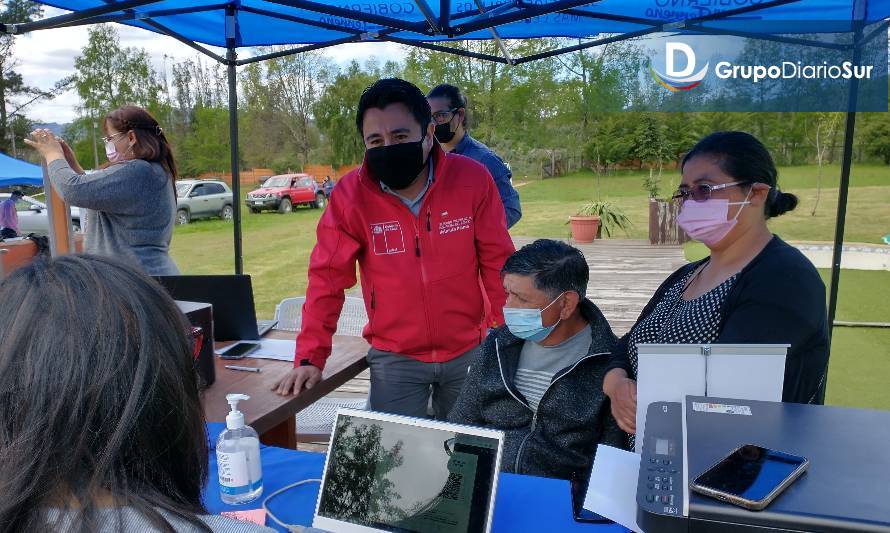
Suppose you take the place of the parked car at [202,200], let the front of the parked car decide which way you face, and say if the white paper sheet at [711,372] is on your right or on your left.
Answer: on your left

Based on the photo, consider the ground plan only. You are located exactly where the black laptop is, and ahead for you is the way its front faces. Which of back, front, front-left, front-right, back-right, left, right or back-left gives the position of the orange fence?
front-left

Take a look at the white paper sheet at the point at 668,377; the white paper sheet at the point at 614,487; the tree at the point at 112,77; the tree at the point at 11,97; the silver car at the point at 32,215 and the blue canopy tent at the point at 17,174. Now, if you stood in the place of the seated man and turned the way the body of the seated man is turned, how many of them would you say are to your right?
4

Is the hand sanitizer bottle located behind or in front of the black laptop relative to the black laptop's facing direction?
behind

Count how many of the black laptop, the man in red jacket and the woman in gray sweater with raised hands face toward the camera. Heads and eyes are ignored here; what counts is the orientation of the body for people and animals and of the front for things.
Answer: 1

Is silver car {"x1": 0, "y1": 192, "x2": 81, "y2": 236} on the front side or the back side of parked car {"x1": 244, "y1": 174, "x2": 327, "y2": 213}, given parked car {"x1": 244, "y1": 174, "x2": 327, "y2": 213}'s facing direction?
on the front side

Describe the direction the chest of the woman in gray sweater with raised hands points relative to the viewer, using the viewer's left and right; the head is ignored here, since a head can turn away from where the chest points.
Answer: facing to the left of the viewer

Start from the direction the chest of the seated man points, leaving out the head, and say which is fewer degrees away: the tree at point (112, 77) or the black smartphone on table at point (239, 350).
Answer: the black smartphone on table

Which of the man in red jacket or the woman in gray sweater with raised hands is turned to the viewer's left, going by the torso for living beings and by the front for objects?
the woman in gray sweater with raised hands

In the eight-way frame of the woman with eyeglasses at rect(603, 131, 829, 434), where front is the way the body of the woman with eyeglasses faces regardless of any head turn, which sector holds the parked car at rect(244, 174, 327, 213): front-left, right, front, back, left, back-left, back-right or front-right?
right

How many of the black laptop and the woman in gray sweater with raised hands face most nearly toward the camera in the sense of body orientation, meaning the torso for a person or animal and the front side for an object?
0

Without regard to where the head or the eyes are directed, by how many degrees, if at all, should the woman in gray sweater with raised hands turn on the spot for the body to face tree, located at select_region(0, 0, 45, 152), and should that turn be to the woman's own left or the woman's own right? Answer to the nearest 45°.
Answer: approximately 90° to the woman's own right

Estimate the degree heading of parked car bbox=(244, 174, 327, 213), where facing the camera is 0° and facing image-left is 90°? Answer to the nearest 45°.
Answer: approximately 45°

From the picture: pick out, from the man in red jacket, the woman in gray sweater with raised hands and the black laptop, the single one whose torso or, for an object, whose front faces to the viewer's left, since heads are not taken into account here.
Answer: the woman in gray sweater with raised hands

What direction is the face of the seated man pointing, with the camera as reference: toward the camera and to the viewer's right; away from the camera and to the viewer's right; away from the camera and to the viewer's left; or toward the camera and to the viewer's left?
toward the camera and to the viewer's left
